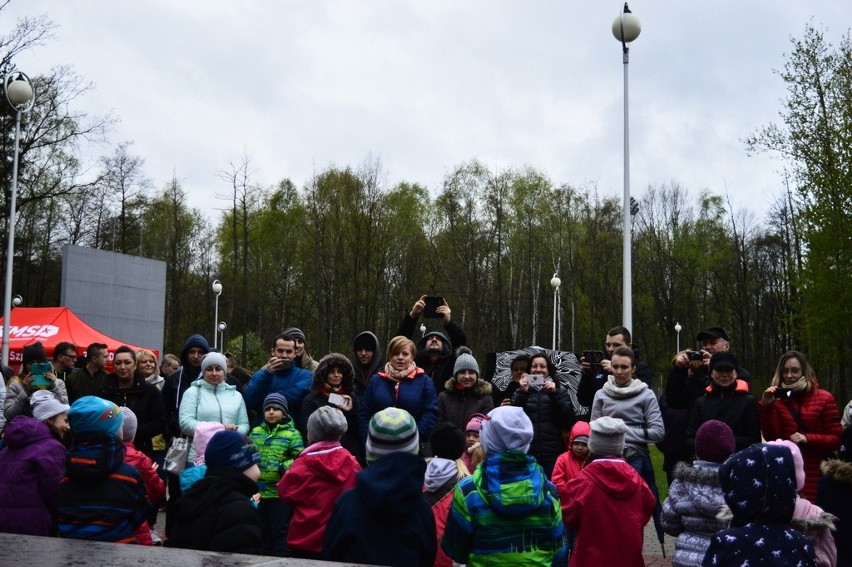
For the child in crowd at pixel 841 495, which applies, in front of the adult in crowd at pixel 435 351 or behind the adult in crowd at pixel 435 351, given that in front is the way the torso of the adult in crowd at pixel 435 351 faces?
in front

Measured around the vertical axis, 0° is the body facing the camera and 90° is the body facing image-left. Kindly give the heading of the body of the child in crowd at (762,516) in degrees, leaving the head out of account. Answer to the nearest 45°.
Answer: approximately 180°

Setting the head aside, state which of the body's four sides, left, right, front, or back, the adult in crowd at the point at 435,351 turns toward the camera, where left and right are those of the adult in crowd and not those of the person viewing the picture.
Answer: front

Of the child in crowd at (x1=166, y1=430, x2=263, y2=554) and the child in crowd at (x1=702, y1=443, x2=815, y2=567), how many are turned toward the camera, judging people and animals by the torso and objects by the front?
0

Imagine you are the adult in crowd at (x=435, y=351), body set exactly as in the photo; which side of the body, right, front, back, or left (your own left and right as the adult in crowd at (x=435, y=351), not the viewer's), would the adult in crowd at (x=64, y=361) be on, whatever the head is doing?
right

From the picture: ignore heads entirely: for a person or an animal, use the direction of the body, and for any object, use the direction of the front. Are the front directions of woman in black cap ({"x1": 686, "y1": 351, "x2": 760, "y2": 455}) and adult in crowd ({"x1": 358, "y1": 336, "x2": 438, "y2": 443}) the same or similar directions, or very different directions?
same or similar directions

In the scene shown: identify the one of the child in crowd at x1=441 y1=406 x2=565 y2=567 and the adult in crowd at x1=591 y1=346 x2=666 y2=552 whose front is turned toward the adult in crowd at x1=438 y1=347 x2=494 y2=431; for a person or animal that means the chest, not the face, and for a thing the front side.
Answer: the child in crowd

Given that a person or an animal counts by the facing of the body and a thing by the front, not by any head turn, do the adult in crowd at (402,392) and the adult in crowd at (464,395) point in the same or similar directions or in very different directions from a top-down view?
same or similar directions

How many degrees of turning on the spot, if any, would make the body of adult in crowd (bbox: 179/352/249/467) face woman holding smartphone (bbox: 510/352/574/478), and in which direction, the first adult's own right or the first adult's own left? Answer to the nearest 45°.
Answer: approximately 90° to the first adult's own left

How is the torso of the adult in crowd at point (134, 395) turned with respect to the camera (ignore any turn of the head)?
toward the camera

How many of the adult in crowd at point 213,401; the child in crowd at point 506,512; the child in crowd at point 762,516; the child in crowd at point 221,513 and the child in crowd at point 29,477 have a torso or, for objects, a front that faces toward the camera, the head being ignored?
1

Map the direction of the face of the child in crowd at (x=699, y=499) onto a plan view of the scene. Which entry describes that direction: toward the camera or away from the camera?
away from the camera

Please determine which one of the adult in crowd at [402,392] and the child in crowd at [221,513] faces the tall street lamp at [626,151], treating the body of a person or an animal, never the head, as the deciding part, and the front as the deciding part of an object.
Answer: the child in crowd

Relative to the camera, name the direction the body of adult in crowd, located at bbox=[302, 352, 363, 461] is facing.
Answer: toward the camera

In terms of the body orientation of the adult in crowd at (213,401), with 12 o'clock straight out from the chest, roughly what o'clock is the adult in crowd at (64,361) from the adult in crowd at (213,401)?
the adult in crowd at (64,361) is roughly at 5 o'clock from the adult in crowd at (213,401).

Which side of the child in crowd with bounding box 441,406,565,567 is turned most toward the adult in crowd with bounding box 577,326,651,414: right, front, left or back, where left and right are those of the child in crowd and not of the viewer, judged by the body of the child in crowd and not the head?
front

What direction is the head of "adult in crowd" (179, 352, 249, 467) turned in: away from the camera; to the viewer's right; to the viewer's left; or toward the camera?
toward the camera

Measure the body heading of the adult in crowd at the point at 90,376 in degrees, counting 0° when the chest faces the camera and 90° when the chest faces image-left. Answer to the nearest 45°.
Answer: approximately 315°

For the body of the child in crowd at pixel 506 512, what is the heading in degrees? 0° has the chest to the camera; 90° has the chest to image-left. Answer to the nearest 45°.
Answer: approximately 180°

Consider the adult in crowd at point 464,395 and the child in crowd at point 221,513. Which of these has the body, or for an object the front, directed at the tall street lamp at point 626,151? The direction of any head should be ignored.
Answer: the child in crowd

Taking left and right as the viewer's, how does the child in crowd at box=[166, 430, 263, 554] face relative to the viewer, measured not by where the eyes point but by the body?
facing away from the viewer and to the right of the viewer

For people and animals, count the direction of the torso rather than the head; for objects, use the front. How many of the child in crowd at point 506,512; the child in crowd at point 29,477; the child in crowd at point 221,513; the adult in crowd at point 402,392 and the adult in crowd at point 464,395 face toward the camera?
2
